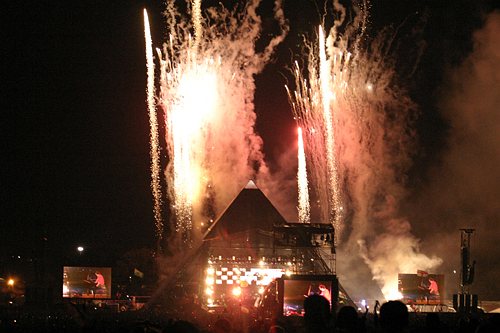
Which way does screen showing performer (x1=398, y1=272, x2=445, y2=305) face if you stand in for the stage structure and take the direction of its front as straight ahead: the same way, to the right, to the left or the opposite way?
the same way

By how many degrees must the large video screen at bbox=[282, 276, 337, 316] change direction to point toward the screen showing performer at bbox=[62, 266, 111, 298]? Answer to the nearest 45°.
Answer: approximately 135° to its right

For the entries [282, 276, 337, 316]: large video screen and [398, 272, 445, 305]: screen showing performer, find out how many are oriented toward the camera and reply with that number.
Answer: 2

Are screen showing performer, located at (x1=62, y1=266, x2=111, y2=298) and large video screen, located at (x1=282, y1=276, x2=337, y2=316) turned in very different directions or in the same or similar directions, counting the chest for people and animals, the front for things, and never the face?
same or similar directions

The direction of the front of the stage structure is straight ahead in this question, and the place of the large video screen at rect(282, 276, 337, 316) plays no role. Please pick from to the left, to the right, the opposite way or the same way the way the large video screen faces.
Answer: the same way

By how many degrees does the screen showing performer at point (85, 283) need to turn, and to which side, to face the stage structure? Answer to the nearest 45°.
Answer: approximately 135° to its left

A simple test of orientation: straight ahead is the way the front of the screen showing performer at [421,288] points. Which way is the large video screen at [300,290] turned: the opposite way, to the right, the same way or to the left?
the same way

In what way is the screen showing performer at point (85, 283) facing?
toward the camera

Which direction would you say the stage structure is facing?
toward the camera

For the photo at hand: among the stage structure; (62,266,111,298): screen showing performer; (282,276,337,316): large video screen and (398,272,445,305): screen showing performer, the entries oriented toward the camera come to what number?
4

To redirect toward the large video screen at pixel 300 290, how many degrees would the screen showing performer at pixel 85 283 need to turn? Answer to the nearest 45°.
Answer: approximately 45° to its left
